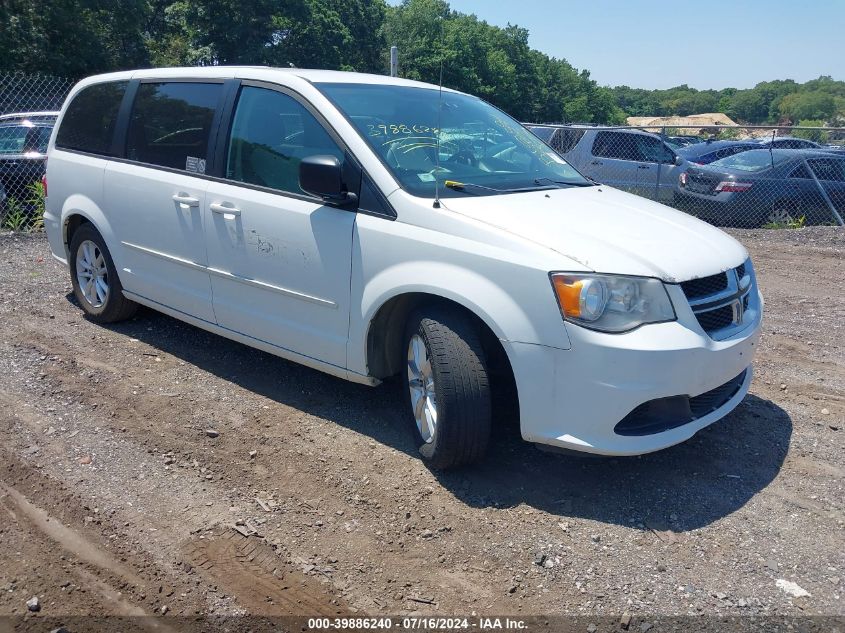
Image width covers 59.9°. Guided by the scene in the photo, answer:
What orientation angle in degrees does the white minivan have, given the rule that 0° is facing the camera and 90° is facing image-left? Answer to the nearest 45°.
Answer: approximately 315°

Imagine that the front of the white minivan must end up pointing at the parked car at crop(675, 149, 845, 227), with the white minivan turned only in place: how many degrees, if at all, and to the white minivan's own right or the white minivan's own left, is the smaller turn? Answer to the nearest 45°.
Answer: approximately 90° to the white minivan's own left

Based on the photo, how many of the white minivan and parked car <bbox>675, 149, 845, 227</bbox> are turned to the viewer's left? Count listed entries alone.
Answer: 0

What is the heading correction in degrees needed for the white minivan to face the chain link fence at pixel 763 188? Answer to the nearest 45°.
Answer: approximately 90° to its left

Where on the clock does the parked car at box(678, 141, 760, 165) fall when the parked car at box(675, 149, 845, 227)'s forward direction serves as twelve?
the parked car at box(678, 141, 760, 165) is roughly at 10 o'clock from the parked car at box(675, 149, 845, 227).

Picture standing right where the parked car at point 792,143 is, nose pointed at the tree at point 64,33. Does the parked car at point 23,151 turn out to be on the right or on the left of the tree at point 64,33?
left

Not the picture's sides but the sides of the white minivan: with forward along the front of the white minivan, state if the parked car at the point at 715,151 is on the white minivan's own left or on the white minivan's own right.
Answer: on the white minivan's own left

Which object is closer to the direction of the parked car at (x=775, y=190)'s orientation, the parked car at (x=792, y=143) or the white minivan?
the parked car

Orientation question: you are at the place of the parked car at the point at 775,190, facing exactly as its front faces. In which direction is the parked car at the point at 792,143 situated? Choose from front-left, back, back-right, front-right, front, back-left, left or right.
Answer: front-left

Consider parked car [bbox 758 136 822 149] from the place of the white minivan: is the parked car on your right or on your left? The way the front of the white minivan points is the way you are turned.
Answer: on your left

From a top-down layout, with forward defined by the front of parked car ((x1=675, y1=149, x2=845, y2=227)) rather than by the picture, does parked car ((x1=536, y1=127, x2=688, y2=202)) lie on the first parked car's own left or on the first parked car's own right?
on the first parked car's own left

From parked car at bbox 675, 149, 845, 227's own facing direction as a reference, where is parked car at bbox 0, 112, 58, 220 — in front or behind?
behind

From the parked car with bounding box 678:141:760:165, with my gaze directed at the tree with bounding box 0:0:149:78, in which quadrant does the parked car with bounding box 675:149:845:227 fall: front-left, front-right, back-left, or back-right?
back-left

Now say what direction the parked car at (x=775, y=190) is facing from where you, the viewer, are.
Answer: facing away from the viewer and to the right of the viewer

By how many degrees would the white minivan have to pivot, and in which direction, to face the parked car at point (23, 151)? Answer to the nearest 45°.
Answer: approximately 180°
